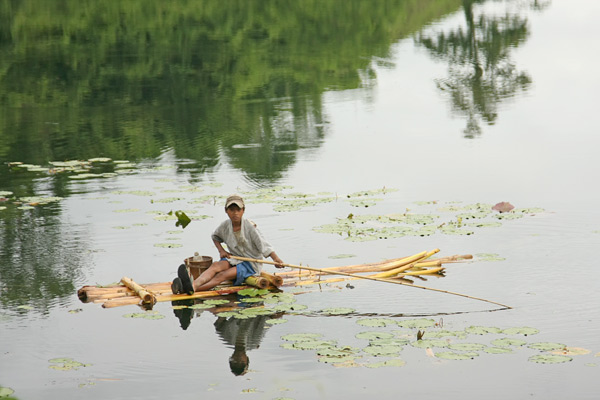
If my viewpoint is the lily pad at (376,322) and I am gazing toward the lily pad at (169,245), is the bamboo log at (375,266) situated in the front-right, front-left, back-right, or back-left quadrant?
front-right

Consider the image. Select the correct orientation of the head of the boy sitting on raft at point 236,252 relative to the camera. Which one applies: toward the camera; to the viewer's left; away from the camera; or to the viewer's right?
toward the camera

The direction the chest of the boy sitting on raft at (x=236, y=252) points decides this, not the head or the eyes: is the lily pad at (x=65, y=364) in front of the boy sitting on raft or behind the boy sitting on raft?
in front

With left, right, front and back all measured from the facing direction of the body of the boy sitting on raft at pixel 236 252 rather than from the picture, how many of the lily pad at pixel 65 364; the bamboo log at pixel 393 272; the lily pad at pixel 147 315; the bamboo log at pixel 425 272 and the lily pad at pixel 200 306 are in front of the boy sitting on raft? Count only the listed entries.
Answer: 3

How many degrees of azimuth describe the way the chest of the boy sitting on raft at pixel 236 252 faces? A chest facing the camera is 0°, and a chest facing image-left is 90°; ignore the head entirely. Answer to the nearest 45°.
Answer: approximately 45°

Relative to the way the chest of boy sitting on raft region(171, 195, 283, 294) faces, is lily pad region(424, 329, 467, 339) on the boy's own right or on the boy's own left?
on the boy's own left

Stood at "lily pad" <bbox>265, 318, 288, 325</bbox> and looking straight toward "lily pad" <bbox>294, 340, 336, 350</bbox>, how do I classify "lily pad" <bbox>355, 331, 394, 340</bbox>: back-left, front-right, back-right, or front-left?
front-left

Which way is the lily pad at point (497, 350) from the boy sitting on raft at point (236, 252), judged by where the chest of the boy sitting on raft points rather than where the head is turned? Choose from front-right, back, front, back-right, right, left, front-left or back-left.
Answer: left

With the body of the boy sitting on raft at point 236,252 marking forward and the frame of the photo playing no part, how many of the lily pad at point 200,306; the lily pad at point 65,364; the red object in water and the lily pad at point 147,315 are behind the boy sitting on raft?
1

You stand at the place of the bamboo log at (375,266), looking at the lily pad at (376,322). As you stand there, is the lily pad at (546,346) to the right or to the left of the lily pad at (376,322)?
left

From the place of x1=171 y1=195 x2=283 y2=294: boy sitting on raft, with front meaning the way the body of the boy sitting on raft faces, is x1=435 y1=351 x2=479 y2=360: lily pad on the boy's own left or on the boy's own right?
on the boy's own left

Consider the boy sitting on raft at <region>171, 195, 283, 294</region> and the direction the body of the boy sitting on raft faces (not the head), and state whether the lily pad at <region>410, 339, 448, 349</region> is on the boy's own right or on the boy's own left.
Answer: on the boy's own left

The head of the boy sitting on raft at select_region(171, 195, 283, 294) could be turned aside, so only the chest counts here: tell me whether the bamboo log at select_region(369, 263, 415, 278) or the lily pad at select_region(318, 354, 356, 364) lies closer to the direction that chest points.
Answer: the lily pad

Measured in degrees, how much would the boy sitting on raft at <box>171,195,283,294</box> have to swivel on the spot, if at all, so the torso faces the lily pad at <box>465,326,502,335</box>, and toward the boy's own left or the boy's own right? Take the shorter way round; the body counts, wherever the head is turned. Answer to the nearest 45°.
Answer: approximately 90° to the boy's own left

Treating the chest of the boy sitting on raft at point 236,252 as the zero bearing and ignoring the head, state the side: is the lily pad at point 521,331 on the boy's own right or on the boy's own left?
on the boy's own left
